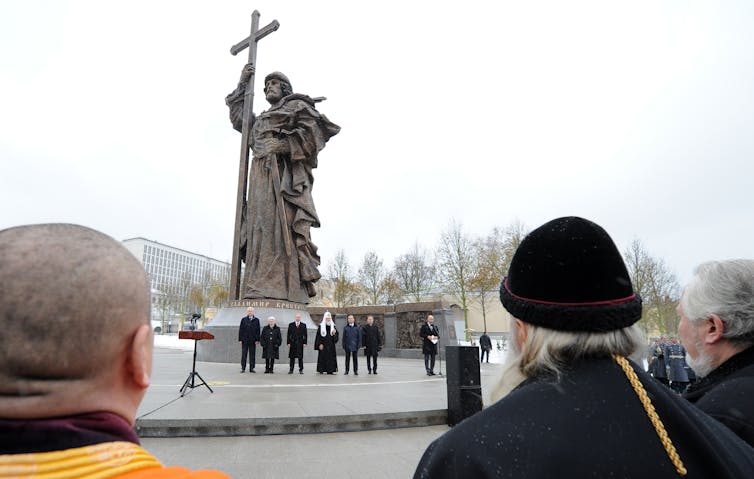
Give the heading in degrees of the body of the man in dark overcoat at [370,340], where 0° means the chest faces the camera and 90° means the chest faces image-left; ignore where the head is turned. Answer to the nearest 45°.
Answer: approximately 0°

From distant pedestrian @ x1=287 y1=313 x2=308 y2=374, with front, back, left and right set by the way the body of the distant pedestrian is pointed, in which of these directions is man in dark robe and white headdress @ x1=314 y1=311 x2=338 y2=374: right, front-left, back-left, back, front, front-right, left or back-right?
left

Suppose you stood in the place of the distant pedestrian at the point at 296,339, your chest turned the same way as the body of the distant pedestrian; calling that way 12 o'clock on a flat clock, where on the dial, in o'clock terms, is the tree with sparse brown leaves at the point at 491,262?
The tree with sparse brown leaves is roughly at 7 o'clock from the distant pedestrian.

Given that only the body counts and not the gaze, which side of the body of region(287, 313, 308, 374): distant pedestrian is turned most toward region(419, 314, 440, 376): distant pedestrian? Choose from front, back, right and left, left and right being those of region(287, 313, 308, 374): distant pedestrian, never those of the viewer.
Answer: left

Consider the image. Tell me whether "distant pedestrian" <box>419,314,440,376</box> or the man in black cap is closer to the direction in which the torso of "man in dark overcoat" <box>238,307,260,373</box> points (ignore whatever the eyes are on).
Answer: the man in black cap

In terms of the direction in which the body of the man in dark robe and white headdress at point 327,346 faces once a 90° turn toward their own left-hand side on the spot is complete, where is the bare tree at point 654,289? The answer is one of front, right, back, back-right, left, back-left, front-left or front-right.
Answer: front-left

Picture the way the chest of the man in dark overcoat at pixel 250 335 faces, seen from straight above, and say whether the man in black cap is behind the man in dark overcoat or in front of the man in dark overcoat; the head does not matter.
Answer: in front

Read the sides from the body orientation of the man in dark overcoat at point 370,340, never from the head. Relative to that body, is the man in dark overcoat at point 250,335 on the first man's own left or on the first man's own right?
on the first man's own right

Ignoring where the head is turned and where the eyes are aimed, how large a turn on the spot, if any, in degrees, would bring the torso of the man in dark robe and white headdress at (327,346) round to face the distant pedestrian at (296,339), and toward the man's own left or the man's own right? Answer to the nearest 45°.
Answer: approximately 90° to the man's own right

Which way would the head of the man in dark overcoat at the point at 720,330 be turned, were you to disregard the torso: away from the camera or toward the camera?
away from the camera

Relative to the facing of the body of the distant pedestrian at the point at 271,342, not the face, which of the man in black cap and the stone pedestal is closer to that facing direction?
the man in black cap
